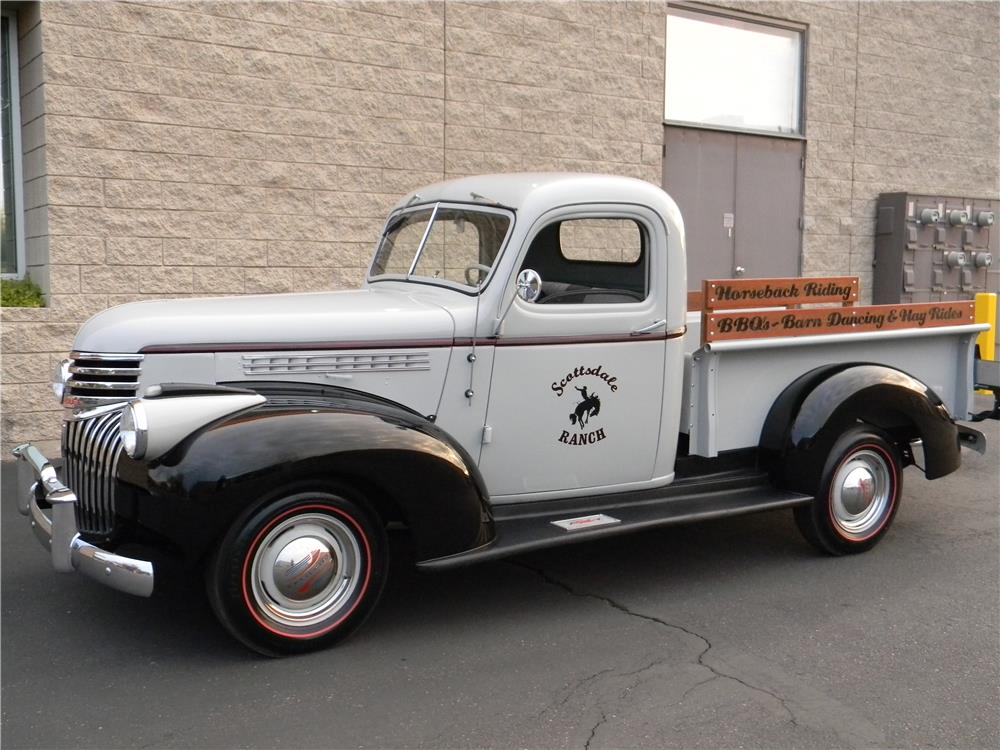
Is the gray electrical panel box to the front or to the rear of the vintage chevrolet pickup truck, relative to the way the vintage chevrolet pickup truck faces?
to the rear

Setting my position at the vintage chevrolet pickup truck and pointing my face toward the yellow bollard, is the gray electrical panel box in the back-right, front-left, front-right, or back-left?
front-left

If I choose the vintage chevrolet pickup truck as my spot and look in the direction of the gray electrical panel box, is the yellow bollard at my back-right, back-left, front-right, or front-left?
front-right

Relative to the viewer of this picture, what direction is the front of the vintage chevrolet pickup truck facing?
facing the viewer and to the left of the viewer

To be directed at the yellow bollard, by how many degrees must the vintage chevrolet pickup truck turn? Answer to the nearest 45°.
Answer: approximately 180°
